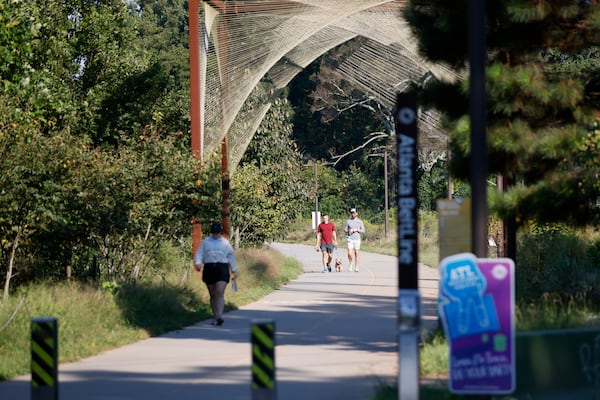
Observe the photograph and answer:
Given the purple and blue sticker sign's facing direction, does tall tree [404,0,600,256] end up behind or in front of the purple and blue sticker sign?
behind

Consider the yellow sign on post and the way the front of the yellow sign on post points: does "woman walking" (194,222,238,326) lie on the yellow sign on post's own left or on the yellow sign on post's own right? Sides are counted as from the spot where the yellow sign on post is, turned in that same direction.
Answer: on the yellow sign on post's own right

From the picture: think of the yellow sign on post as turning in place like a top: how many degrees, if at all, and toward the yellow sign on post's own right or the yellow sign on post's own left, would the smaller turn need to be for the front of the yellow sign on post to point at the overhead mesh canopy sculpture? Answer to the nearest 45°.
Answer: approximately 135° to the yellow sign on post's own right

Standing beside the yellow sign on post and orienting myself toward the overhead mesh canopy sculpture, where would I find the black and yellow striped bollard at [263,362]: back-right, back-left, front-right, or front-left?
back-left

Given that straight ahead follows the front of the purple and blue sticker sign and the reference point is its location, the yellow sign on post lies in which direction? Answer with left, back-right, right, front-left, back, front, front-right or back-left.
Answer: back

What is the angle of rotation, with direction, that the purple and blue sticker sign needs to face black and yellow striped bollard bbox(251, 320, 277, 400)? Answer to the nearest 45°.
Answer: approximately 90° to its right

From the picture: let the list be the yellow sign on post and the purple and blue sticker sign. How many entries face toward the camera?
2

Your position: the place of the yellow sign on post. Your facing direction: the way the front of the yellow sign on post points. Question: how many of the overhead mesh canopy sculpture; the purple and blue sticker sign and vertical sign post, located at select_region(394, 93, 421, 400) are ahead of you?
2

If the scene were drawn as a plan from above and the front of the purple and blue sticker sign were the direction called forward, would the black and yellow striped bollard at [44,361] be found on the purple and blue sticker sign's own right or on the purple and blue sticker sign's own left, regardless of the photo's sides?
on the purple and blue sticker sign's own right

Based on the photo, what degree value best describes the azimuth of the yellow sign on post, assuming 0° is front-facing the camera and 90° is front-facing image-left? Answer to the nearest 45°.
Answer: approximately 0°

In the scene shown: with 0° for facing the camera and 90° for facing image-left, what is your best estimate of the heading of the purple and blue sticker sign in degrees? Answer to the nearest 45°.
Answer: approximately 0°

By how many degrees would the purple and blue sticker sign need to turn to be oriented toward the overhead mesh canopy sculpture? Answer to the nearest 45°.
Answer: approximately 180°
